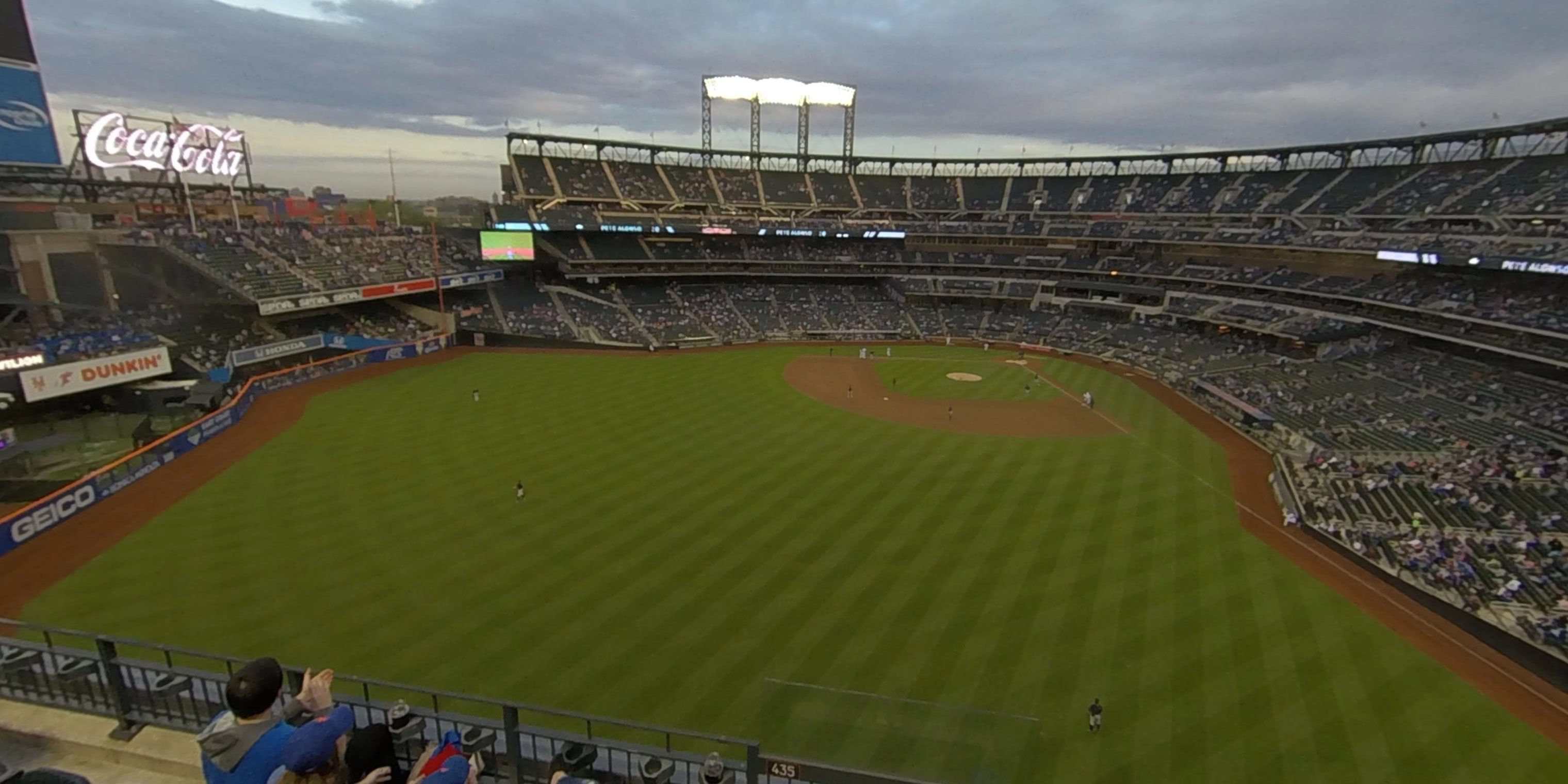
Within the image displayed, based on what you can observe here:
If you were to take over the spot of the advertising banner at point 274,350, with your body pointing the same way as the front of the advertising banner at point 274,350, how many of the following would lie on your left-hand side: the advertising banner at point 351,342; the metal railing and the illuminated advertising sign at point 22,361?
1

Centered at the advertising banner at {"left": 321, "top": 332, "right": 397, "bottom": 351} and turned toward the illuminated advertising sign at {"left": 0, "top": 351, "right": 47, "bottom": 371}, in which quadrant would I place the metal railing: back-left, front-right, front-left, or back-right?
front-left

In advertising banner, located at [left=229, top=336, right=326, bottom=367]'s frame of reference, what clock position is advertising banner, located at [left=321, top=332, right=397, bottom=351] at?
advertising banner, located at [left=321, top=332, right=397, bottom=351] is roughly at 9 o'clock from advertising banner, located at [left=229, top=336, right=326, bottom=367].

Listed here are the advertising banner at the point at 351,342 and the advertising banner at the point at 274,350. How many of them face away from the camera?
0

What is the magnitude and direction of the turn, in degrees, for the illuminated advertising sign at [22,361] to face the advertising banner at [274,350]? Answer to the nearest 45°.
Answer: approximately 90° to its left

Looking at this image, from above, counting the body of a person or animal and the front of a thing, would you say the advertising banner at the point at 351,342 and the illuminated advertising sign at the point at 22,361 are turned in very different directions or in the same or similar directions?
same or similar directions

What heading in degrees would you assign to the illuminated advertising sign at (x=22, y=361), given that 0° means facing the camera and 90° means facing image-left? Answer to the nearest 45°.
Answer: approximately 315°

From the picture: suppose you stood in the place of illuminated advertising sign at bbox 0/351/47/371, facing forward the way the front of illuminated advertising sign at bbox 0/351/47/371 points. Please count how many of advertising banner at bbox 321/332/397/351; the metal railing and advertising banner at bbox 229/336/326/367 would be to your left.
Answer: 2

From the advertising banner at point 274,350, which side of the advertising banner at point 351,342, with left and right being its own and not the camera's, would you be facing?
right

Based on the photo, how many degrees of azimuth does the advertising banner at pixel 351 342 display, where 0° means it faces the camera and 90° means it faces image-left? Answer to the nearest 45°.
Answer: approximately 315°

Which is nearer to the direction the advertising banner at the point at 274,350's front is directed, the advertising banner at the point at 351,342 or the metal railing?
the metal railing

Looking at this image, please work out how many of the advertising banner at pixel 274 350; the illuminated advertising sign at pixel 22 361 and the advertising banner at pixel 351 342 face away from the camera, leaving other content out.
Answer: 0

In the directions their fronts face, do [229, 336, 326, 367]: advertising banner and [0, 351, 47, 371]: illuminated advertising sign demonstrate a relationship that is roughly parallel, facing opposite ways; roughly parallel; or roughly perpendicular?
roughly parallel
